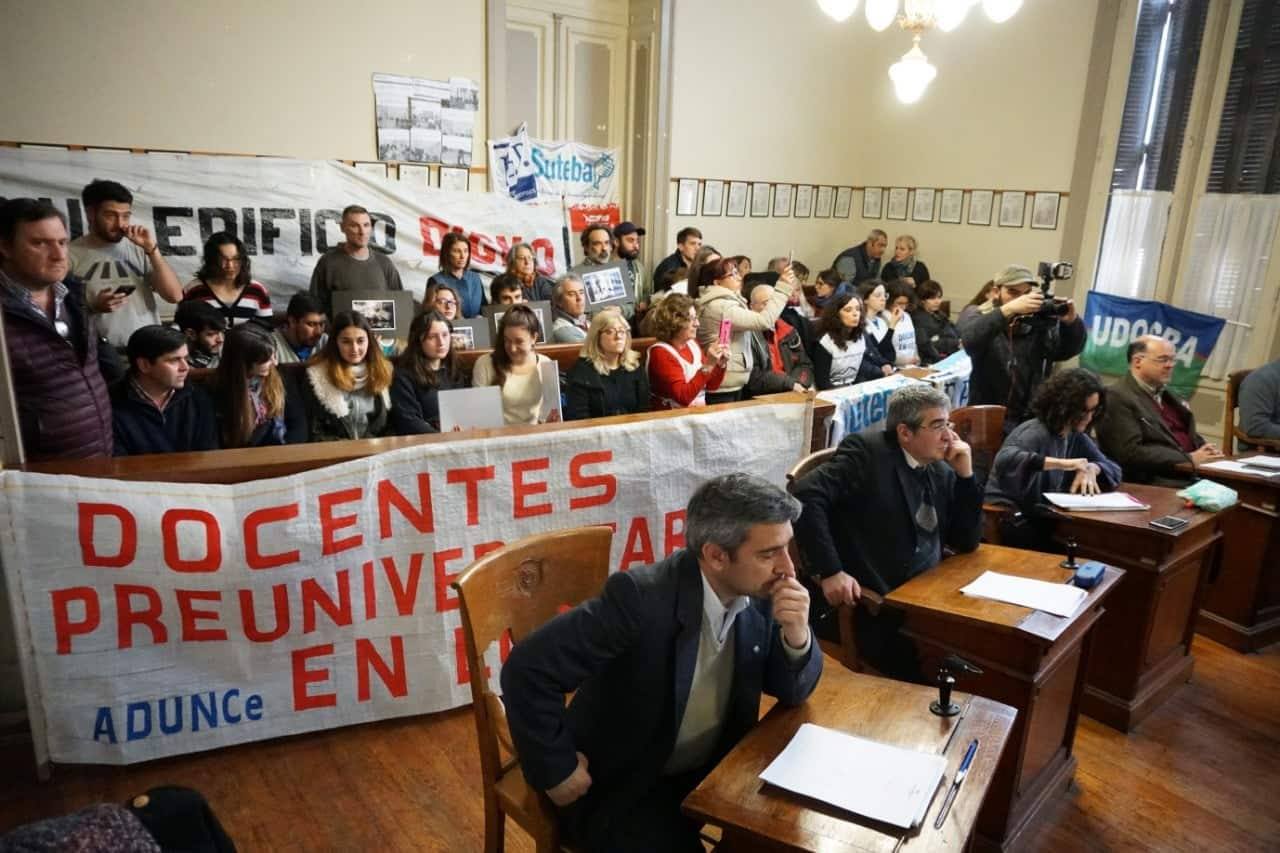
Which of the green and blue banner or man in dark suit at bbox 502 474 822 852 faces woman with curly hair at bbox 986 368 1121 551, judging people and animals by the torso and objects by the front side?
the green and blue banner

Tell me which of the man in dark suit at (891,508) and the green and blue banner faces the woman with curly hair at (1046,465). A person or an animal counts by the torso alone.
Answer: the green and blue banner

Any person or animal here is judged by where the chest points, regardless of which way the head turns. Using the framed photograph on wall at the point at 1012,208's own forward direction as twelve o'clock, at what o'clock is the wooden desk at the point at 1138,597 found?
The wooden desk is roughly at 12 o'clock from the framed photograph on wall.

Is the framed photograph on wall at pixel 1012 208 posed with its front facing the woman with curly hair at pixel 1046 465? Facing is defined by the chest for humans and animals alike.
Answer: yes

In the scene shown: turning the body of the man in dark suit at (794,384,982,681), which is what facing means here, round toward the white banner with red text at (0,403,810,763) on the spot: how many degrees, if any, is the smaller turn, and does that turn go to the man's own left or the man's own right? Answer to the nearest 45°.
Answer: approximately 90° to the man's own right

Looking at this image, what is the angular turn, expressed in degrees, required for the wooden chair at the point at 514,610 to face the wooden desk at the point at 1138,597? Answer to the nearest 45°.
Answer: approximately 45° to its left

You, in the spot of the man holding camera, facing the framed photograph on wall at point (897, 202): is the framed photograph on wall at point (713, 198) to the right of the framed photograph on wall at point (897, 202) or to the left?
left

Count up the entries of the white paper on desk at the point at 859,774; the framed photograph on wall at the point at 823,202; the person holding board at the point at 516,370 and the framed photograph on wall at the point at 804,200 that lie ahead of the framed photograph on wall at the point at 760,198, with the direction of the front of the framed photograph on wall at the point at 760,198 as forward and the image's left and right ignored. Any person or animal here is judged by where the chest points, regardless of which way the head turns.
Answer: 2
